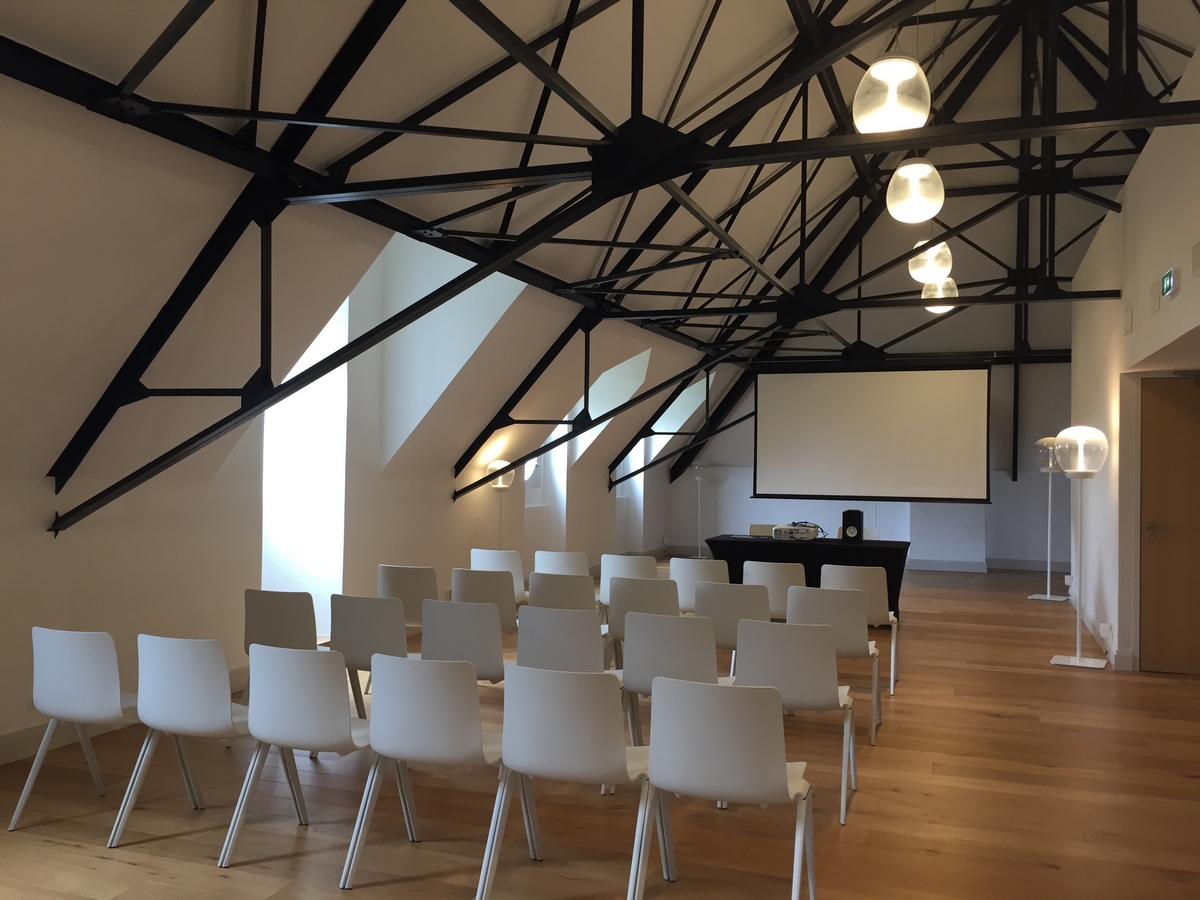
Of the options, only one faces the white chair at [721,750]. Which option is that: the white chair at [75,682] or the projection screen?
the projection screen

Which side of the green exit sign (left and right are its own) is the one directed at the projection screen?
right

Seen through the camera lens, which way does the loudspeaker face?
facing the viewer

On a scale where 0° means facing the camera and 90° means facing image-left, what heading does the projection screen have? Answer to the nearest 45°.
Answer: approximately 0°

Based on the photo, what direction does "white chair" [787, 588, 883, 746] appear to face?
away from the camera

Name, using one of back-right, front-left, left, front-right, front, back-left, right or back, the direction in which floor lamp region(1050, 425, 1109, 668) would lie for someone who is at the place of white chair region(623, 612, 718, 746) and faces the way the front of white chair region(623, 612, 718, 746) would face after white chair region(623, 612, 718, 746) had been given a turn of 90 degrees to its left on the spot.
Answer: back-right

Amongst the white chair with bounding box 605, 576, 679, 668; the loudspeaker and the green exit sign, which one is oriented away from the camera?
the white chair

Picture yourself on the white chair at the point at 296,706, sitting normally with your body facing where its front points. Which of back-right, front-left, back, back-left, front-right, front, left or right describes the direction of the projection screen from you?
front

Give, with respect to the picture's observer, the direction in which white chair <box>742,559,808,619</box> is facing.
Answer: facing away from the viewer

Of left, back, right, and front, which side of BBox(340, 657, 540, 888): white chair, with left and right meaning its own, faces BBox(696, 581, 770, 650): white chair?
front

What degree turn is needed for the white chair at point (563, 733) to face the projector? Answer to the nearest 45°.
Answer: approximately 45° to its left

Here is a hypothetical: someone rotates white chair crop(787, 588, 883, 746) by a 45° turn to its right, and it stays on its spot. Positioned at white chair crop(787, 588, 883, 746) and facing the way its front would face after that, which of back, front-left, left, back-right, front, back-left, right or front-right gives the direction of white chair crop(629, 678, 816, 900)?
back-right

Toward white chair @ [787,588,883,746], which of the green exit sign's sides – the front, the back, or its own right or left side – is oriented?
front

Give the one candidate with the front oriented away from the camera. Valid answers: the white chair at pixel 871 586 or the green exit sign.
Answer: the white chair

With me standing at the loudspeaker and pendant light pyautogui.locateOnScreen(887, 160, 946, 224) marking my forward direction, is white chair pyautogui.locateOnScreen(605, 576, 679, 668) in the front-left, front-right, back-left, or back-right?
front-right

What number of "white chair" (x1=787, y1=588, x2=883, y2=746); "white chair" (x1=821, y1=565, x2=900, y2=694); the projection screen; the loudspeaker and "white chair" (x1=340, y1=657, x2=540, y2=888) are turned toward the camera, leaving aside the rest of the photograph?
2

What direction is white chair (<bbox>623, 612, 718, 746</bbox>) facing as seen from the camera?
away from the camera

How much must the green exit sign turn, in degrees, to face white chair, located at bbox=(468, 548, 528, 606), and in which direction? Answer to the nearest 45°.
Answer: approximately 45° to its right

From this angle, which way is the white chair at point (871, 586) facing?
away from the camera

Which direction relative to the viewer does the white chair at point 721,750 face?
away from the camera

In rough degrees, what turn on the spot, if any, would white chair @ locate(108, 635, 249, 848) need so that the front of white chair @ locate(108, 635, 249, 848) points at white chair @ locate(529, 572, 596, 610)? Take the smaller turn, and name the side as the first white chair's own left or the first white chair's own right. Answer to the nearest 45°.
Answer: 0° — it already faces it
